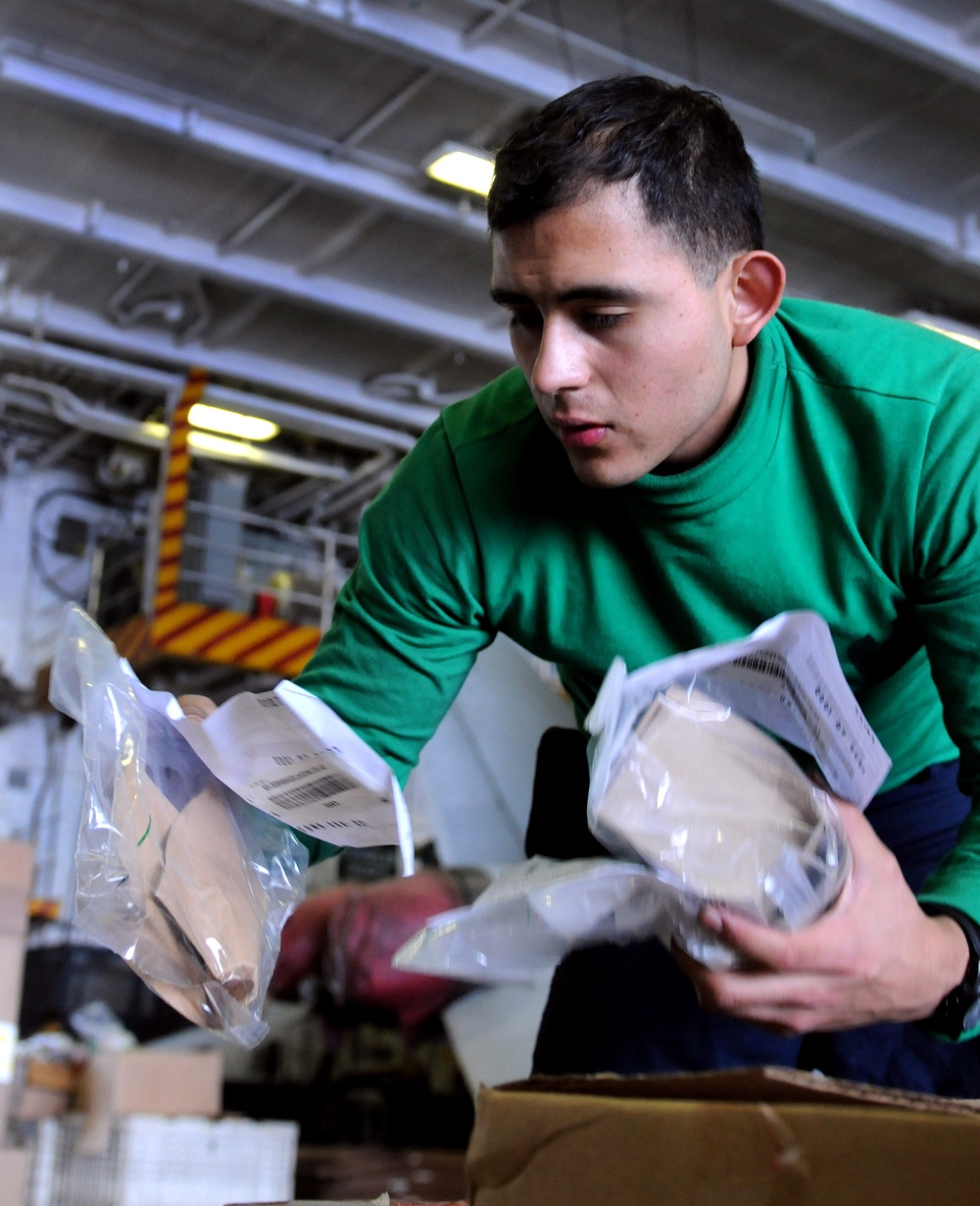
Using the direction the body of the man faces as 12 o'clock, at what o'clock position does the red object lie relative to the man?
The red object is roughly at 4 o'clock from the man.

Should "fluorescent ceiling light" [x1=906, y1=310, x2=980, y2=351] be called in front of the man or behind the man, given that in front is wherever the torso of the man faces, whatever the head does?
behind

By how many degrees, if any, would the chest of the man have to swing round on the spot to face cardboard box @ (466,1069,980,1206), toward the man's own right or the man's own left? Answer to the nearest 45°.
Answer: approximately 45° to the man's own left

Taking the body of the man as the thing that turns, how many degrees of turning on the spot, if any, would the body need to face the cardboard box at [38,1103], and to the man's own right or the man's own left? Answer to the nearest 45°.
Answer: approximately 90° to the man's own right

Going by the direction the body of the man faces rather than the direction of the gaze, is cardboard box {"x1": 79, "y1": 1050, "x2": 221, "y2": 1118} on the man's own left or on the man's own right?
on the man's own right

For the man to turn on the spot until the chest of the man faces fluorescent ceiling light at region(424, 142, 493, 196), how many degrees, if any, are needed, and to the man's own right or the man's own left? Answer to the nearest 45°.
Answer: approximately 135° to the man's own right

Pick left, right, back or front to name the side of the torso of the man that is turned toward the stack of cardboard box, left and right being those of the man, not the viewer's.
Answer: right

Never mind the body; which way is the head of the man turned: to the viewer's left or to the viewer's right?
to the viewer's left

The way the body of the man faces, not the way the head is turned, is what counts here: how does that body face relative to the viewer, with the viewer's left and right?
facing the viewer and to the left of the viewer
